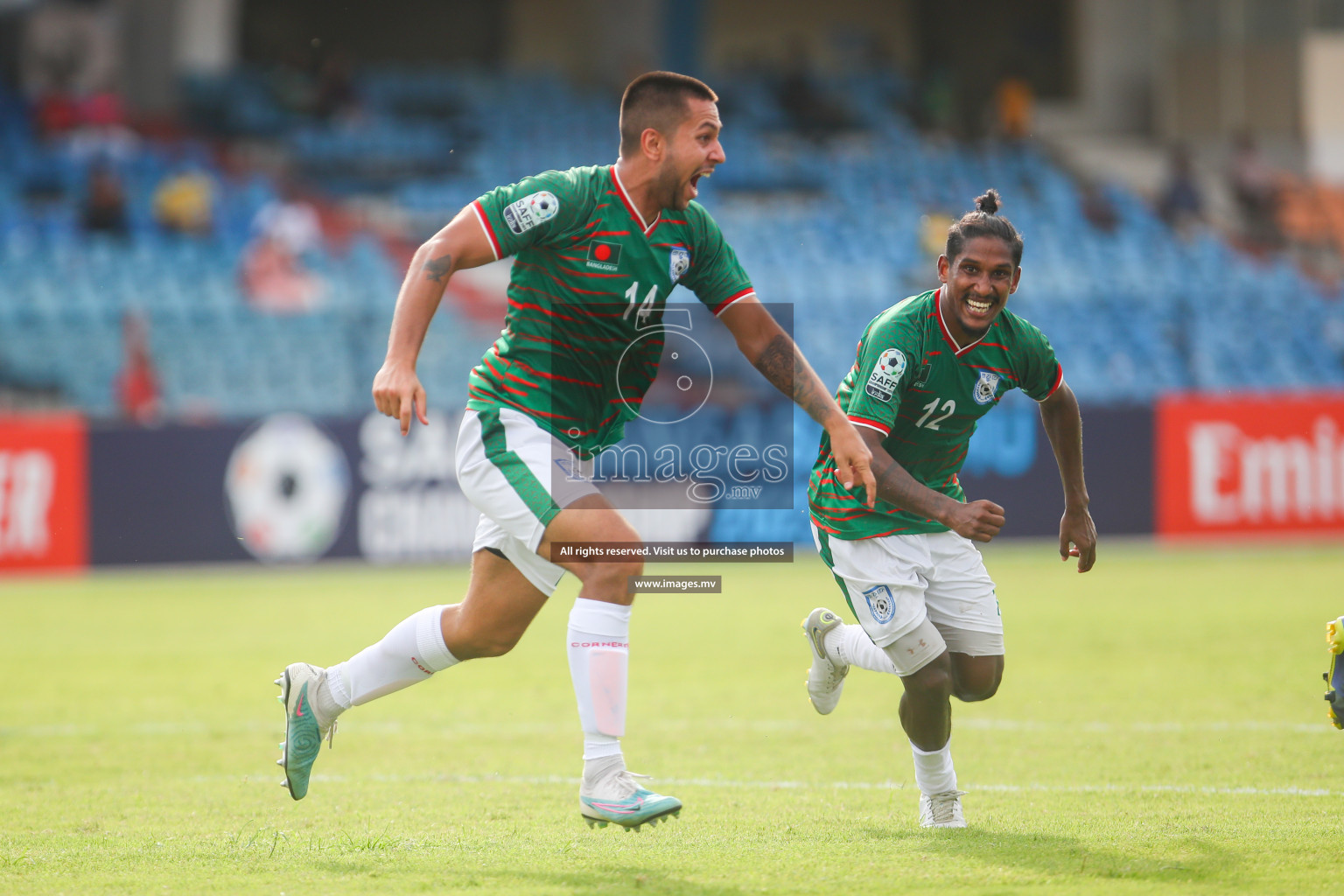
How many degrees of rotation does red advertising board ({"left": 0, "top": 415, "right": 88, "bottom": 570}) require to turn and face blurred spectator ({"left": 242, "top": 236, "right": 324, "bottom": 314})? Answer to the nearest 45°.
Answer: approximately 135° to its left

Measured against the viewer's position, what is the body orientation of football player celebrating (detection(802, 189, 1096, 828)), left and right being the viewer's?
facing the viewer and to the right of the viewer

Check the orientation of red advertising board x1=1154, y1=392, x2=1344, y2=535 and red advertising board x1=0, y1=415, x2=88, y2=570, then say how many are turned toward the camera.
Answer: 2

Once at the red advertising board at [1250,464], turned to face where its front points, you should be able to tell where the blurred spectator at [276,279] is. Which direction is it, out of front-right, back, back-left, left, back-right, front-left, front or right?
right

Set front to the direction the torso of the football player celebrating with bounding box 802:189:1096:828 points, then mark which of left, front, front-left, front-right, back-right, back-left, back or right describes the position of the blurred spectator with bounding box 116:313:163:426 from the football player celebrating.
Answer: back

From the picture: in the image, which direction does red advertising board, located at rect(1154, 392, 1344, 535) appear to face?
toward the camera

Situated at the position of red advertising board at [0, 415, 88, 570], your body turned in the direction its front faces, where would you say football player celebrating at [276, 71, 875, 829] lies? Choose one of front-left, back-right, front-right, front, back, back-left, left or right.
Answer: front

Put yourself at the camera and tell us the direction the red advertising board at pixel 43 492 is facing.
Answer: facing the viewer

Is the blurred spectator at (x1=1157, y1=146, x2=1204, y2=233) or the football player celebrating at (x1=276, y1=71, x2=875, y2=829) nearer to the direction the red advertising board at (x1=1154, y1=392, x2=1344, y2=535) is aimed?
the football player celebrating

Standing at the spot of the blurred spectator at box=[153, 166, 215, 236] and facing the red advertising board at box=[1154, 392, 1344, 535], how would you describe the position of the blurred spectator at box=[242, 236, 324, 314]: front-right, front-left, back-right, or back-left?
front-right

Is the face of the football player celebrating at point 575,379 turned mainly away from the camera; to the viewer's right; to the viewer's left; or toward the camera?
to the viewer's right

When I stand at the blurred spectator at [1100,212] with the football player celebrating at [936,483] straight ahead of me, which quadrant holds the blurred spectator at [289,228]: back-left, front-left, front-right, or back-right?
front-right
